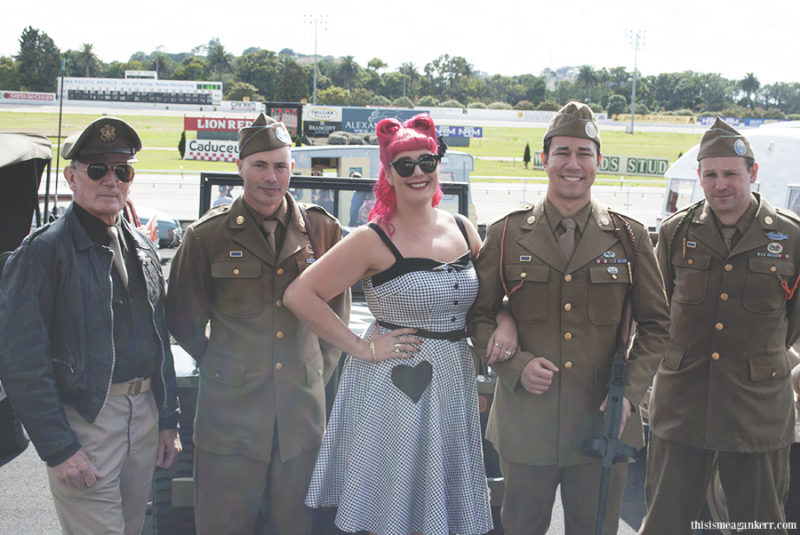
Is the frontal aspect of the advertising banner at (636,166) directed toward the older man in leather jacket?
yes

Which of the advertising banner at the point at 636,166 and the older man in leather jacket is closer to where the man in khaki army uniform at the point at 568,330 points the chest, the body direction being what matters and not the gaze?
the older man in leather jacket

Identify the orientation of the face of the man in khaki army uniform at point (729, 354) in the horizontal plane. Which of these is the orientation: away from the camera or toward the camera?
toward the camera

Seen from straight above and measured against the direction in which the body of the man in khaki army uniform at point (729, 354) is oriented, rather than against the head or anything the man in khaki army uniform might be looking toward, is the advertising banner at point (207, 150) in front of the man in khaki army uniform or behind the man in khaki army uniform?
behind

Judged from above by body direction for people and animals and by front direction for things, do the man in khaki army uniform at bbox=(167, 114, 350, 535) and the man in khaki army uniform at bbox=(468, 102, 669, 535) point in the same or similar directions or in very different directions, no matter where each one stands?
same or similar directions

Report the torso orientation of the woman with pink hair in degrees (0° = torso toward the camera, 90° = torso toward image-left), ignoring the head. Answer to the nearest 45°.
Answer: approximately 315°

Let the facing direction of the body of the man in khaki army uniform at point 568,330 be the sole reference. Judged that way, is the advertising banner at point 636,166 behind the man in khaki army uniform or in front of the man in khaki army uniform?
behind

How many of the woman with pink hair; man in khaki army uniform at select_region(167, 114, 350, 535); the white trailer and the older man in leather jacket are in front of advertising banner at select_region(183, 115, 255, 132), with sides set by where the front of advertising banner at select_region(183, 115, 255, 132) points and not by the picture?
4

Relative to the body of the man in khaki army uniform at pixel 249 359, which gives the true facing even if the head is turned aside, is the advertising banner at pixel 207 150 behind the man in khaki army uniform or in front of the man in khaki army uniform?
behind

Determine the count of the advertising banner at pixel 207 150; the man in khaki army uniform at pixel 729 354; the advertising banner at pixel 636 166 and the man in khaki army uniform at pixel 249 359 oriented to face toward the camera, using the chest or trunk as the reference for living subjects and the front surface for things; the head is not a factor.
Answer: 4

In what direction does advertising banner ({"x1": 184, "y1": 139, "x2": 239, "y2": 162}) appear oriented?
toward the camera

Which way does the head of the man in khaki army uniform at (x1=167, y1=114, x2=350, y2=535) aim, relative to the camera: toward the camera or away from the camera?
toward the camera

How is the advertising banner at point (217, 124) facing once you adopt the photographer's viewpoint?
facing the viewer

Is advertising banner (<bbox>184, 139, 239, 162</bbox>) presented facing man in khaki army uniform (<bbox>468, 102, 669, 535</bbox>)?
yes

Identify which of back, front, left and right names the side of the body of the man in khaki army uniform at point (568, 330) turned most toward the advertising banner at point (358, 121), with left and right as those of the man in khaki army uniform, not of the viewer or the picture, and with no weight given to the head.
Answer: back

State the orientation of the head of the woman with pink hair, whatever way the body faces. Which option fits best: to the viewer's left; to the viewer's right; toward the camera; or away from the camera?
toward the camera

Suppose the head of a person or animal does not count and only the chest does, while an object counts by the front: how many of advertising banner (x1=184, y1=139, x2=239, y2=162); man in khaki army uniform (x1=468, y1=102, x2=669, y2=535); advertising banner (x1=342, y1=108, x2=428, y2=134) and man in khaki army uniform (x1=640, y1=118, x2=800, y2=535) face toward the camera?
4

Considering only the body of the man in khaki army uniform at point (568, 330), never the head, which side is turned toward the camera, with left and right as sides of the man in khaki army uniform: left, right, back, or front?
front
